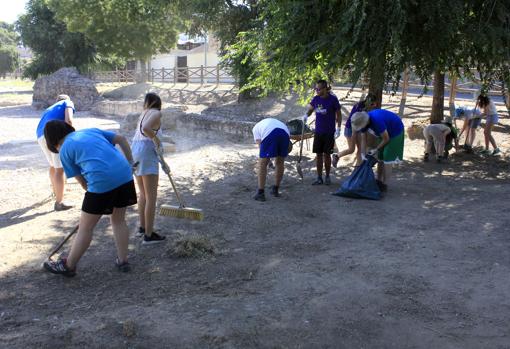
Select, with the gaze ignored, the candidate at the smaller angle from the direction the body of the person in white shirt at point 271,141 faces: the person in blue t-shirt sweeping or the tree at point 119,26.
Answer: the tree

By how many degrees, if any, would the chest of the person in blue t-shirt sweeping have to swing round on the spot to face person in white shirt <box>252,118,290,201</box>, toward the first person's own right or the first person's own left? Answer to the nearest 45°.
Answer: approximately 90° to the first person's own right

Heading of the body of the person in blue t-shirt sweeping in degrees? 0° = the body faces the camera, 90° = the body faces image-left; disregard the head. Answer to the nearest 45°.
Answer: approximately 135°

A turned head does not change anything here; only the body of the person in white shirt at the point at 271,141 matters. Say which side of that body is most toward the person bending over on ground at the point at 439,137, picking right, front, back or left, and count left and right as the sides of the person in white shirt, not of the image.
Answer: right

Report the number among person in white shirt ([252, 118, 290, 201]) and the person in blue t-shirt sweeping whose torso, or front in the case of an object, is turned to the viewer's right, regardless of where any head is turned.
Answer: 0

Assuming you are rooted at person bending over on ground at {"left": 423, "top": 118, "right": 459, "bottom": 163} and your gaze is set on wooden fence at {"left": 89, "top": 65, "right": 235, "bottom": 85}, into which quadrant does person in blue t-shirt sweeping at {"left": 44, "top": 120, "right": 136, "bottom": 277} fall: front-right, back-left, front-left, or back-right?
back-left

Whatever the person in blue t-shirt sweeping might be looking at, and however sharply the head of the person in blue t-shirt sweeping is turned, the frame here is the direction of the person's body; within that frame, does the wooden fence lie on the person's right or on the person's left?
on the person's right

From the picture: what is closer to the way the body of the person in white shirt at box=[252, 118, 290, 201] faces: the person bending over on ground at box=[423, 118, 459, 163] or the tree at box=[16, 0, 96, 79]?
the tree

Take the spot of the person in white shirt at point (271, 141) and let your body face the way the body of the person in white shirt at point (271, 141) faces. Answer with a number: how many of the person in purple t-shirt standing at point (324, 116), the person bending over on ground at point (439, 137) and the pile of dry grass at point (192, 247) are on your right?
2

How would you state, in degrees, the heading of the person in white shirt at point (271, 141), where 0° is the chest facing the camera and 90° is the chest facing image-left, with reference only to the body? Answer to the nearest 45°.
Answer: approximately 135°
